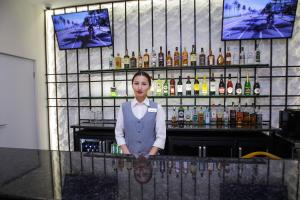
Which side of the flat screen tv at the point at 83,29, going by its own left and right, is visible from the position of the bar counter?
front

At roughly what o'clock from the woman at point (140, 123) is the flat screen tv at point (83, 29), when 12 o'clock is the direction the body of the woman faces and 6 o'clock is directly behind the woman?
The flat screen tv is roughly at 5 o'clock from the woman.

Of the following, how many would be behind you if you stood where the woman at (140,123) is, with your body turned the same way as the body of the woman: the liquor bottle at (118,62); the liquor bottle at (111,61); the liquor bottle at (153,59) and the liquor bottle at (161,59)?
4

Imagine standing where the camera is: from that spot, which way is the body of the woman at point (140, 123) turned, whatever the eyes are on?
toward the camera

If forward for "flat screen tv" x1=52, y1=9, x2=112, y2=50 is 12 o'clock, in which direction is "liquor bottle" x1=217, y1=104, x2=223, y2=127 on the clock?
The liquor bottle is roughly at 10 o'clock from the flat screen tv.

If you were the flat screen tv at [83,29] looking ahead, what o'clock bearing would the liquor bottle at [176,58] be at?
The liquor bottle is roughly at 10 o'clock from the flat screen tv.

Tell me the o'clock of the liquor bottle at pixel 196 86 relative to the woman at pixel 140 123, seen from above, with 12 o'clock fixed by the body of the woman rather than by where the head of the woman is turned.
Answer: The liquor bottle is roughly at 7 o'clock from the woman.

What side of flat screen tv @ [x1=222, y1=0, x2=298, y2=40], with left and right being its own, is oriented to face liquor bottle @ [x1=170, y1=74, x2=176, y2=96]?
right

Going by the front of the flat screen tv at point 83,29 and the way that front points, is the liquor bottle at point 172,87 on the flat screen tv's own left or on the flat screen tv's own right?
on the flat screen tv's own left

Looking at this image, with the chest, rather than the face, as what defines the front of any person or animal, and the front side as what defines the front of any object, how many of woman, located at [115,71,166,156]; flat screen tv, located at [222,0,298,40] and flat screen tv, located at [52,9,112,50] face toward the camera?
3

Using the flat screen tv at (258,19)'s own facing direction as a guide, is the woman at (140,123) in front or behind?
in front

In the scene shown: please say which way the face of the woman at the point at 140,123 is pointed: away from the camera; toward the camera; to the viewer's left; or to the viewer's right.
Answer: toward the camera

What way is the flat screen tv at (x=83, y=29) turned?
toward the camera

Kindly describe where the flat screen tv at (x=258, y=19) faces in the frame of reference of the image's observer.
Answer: facing the viewer

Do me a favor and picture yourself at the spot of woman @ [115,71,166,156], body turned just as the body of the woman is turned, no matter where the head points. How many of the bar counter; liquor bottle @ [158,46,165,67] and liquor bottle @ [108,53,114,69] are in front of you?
1

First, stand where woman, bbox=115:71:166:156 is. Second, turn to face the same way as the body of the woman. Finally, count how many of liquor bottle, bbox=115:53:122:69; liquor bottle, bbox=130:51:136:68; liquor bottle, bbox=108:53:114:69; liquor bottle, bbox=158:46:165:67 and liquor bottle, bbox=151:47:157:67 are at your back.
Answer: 5

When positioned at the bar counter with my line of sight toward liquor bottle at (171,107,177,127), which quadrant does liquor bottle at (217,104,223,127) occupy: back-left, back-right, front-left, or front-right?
front-right
